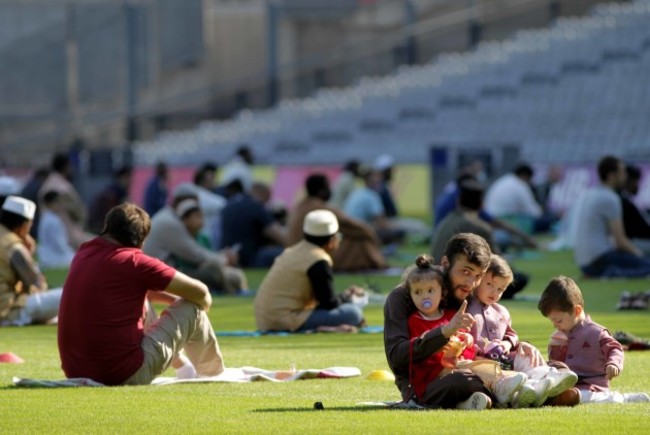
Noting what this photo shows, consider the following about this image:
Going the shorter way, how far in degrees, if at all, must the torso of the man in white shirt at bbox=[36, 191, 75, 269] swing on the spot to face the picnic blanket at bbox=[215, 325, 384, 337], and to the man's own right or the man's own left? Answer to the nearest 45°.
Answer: approximately 90° to the man's own right

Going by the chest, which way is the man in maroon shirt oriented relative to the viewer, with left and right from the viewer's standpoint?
facing away from the viewer and to the right of the viewer

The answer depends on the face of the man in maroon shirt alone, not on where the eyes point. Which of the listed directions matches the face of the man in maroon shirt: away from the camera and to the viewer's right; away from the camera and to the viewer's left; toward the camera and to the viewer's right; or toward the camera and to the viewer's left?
away from the camera and to the viewer's right

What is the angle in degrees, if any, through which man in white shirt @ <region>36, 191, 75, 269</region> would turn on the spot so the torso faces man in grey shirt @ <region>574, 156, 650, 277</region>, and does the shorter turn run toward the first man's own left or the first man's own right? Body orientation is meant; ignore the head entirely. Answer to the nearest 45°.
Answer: approximately 45° to the first man's own right

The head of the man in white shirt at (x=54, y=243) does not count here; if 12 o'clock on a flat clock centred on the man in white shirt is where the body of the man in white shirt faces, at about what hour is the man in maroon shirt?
The man in maroon shirt is roughly at 3 o'clock from the man in white shirt.

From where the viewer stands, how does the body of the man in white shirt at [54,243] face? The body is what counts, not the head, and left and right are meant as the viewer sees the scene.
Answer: facing to the right of the viewer
